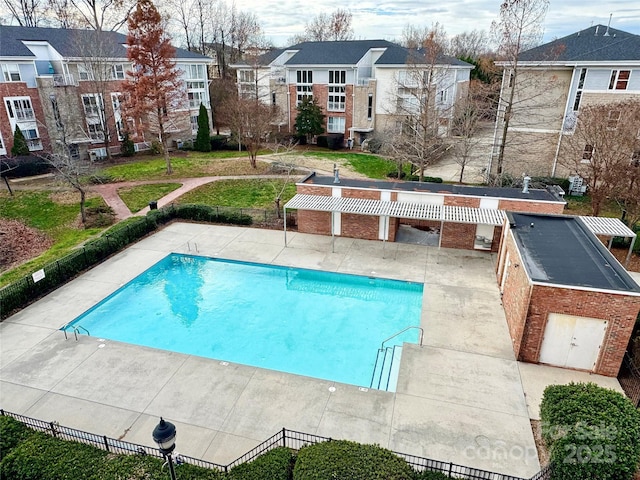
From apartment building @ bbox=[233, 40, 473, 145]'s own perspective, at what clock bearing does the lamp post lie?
The lamp post is roughly at 12 o'clock from the apartment building.

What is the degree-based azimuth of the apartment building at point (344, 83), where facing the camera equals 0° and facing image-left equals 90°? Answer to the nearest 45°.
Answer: approximately 0°

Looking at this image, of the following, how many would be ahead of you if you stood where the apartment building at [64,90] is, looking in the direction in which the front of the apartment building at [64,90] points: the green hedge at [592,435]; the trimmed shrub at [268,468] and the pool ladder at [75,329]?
3

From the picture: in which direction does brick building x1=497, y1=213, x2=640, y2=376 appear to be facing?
toward the camera

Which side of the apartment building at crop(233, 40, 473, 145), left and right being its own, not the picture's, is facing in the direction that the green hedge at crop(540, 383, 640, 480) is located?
front

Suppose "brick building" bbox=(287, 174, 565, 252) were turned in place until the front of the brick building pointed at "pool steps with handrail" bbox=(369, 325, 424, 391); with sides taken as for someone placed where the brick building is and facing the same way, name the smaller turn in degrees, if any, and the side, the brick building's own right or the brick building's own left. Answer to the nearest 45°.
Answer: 0° — it already faces it

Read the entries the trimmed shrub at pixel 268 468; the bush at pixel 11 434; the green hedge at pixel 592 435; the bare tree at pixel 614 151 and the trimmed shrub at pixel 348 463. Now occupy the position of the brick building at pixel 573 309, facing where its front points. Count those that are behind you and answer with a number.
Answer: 1

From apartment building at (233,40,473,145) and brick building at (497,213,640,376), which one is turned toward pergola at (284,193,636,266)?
the apartment building

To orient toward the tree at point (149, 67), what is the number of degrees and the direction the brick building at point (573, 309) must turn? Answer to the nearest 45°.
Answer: approximately 90° to its right

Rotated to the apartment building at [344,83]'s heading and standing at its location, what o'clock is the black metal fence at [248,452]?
The black metal fence is roughly at 12 o'clock from the apartment building.

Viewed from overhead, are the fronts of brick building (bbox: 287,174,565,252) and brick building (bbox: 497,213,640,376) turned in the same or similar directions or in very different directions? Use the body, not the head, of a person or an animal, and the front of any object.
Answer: same or similar directions

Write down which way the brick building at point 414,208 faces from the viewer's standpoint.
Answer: facing the viewer

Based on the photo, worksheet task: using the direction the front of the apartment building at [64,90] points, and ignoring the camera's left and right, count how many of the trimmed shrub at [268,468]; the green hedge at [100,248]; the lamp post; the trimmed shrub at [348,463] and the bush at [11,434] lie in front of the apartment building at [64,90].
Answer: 5

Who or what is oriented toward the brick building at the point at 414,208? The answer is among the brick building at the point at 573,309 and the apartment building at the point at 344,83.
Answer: the apartment building

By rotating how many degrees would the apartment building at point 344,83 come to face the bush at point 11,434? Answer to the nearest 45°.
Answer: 0° — it already faces it

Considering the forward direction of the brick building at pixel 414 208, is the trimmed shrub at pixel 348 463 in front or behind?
in front

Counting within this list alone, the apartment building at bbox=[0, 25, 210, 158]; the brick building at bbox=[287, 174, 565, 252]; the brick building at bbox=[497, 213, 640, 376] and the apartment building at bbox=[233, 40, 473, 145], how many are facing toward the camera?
4
